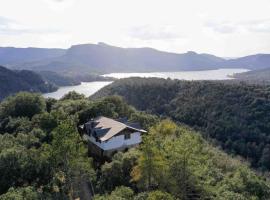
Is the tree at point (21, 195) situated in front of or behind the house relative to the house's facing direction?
in front
